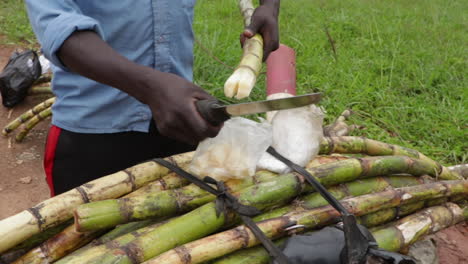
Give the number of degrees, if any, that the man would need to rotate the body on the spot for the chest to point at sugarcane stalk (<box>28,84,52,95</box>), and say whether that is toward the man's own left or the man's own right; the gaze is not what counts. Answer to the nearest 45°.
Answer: approximately 135° to the man's own left

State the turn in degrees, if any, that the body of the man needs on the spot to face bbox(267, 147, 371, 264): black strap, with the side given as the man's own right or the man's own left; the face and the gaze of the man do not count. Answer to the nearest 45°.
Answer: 0° — they already face it

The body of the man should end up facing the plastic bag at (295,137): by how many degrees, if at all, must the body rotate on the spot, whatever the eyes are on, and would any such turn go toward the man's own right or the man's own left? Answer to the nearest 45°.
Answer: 0° — they already face it

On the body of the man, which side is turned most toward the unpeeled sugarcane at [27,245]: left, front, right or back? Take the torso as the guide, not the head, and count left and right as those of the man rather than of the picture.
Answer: right

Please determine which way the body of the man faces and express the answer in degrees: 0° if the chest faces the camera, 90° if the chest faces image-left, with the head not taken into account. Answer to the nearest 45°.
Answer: approximately 315°

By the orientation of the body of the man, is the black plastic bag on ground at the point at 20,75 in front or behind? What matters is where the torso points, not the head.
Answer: behind
